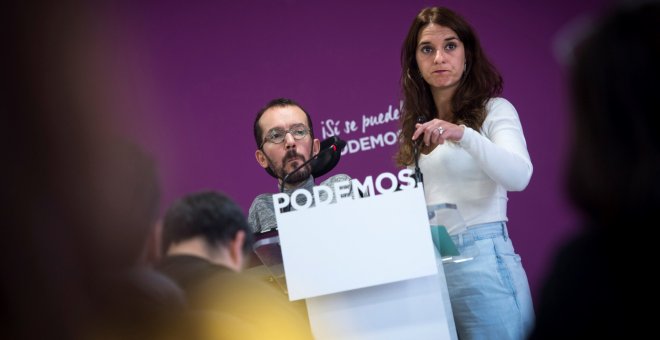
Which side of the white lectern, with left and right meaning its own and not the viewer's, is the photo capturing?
front

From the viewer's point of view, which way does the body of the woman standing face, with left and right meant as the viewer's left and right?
facing the viewer and to the left of the viewer

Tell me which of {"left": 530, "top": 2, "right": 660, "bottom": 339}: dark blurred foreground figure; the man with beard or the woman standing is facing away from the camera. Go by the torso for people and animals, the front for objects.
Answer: the dark blurred foreground figure

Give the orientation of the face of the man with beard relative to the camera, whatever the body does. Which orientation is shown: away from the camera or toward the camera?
toward the camera

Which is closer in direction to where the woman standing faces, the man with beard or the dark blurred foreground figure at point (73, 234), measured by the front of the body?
the dark blurred foreground figure

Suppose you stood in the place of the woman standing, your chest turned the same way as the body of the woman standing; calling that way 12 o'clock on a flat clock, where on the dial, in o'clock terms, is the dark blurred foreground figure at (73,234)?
The dark blurred foreground figure is roughly at 12 o'clock from the woman standing.

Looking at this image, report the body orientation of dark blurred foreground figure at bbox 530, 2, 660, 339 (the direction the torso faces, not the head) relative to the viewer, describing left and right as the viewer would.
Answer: facing away from the viewer

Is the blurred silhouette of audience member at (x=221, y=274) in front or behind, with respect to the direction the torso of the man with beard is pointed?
in front

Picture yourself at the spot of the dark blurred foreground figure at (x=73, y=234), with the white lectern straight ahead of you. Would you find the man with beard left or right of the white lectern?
left

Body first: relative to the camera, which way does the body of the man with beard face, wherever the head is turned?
toward the camera

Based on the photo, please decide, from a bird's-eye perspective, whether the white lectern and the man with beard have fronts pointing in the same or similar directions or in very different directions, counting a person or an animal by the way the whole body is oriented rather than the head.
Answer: same or similar directions

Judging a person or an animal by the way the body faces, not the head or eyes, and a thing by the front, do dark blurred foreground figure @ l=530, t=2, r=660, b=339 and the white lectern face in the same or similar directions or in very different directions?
very different directions

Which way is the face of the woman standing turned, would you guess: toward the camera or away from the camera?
toward the camera

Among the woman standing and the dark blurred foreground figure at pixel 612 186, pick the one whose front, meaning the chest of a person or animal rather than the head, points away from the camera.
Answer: the dark blurred foreground figure
